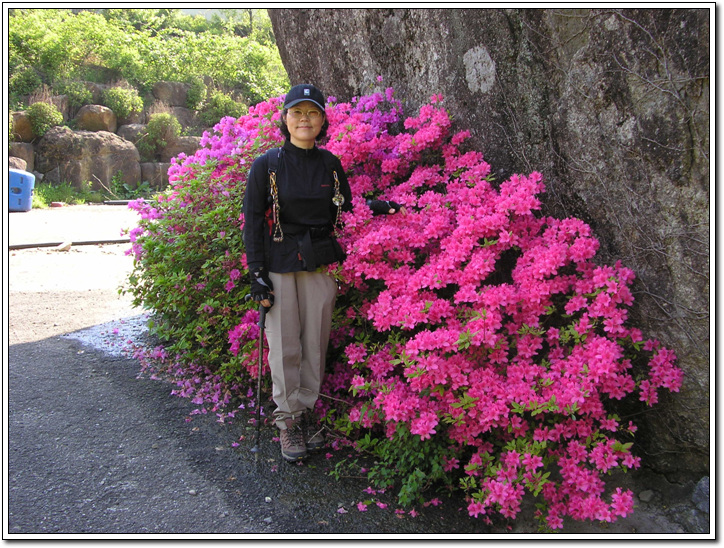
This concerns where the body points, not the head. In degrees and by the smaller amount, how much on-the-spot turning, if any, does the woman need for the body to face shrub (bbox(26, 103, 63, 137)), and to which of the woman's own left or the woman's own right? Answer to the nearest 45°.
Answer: approximately 135° to the woman's own right

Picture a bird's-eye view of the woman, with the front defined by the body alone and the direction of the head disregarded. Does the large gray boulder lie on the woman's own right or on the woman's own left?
on the woman's own left

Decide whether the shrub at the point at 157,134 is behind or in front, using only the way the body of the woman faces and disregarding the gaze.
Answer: behind

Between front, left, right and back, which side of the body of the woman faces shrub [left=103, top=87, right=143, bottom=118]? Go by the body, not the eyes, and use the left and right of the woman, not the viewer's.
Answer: back

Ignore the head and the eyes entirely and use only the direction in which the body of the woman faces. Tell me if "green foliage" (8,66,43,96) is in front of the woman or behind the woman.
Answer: behind

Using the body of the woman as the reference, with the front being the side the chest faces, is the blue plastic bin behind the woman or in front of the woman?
behind

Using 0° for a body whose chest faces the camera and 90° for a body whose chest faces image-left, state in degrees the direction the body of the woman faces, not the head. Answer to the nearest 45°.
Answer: approximately 0°

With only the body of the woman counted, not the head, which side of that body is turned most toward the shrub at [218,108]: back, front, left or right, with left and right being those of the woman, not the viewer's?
back

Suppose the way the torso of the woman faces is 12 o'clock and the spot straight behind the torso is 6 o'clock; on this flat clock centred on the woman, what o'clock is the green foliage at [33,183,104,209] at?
The green foliage is roughly at 5 o'clock from the woman.
